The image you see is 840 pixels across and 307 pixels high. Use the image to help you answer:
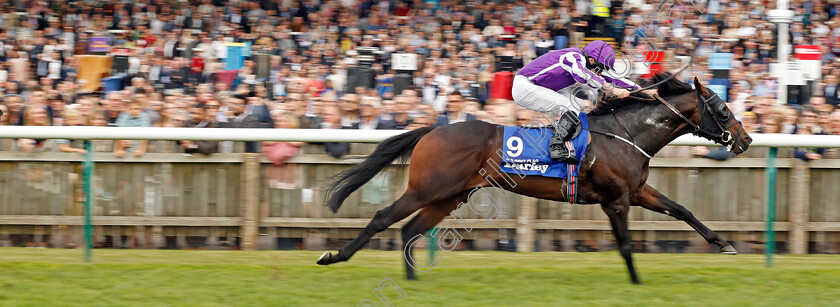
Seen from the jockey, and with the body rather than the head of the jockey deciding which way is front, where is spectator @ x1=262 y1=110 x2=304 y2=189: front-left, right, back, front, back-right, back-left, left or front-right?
back

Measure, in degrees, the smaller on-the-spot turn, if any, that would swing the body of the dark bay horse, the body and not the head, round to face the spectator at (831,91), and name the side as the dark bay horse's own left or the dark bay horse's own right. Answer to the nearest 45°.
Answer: approximately 45° to the dark bay horse's own left

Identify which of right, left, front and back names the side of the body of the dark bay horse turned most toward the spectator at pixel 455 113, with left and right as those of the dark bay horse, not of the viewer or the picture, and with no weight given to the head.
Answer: left

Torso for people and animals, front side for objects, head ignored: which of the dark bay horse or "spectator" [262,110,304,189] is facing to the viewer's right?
the dark bay horse

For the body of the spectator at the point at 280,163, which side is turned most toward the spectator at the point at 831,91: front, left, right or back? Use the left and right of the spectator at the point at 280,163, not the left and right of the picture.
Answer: left

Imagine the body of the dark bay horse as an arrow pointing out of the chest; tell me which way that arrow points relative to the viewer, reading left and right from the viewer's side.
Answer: facing to the right of the viewer

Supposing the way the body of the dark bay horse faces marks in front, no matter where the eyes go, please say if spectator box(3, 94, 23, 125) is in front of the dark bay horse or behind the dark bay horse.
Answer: behind

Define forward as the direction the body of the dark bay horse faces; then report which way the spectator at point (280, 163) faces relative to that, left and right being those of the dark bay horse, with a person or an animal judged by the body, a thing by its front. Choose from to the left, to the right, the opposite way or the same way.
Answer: to the right

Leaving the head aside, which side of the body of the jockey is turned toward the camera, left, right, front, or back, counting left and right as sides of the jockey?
right
